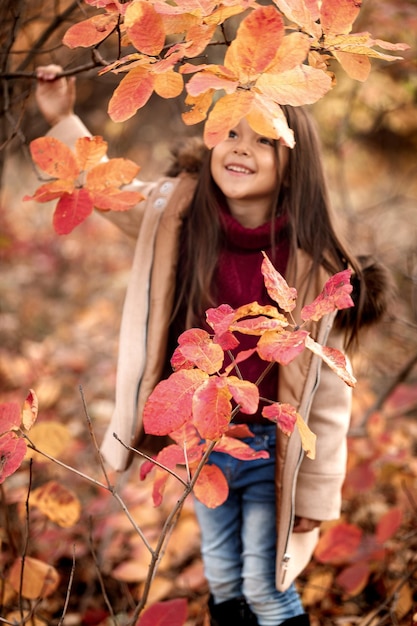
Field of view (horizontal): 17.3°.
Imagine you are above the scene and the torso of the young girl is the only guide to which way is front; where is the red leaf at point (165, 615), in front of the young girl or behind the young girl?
in front

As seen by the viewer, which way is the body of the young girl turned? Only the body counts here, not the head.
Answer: toward the camera

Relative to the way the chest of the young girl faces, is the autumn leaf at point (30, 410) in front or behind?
in front
